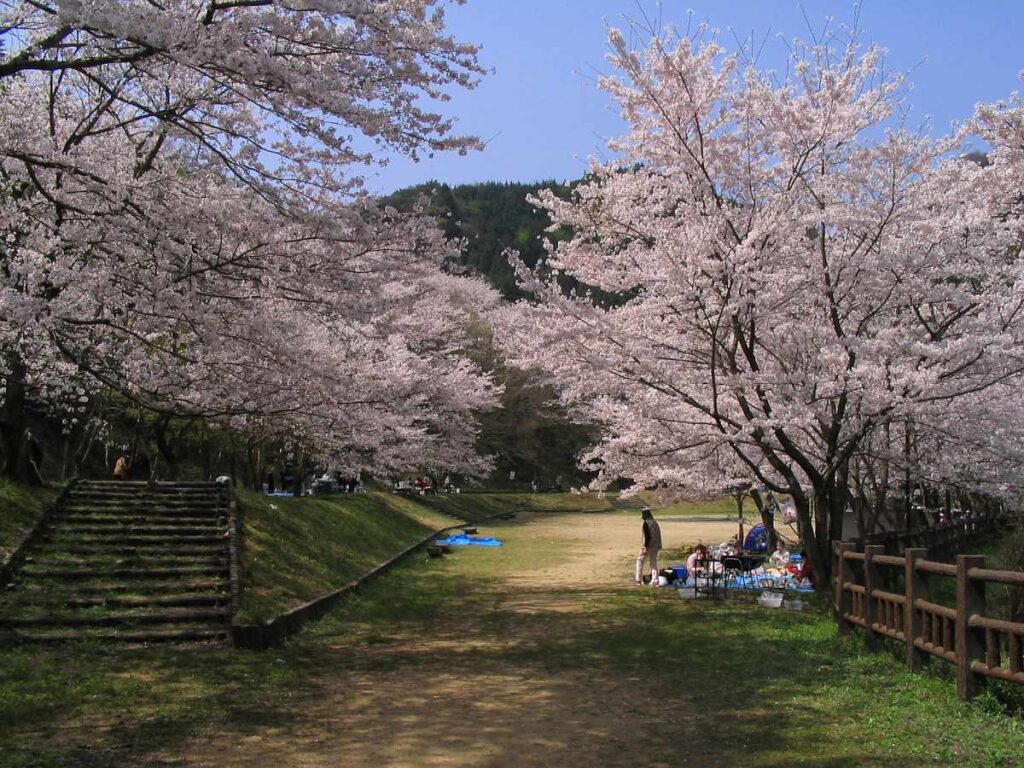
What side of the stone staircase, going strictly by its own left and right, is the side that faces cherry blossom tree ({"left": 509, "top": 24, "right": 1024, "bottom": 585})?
left

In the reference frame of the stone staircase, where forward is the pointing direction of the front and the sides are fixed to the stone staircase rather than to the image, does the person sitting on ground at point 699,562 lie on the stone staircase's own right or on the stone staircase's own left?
on the stone staircase's own left

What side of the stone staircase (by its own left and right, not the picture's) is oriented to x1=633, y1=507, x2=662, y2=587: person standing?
left

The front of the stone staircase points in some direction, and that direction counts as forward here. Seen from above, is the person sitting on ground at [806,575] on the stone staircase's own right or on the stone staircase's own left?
on the stone staircase's own left

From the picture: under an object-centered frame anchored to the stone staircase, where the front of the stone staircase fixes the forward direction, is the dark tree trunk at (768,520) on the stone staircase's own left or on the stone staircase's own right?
on the stone staircase's own left

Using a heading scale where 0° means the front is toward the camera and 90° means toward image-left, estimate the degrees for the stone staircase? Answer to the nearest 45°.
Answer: approximately 0°

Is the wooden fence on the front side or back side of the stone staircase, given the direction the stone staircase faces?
on the front side
